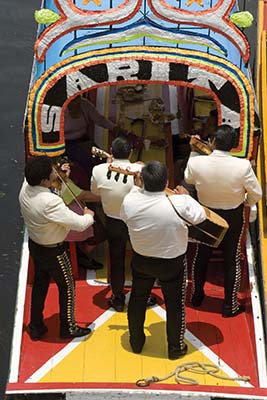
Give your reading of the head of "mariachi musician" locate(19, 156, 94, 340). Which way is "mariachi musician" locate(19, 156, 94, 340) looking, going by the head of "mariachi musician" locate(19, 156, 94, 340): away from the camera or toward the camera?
away from the camera

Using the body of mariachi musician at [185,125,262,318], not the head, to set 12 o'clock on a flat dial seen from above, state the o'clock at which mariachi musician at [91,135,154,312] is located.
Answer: mariachi musician at [91,135,154,312] is roughly at 9 o'clock from mariachi musician at [185,125,262,318].

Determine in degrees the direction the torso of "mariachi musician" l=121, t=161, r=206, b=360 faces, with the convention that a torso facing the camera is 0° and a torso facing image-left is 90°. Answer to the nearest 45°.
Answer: approximately 180°

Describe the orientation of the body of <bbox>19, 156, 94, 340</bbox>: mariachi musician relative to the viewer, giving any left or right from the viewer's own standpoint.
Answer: facing away from the viewer and to the right of the viewer

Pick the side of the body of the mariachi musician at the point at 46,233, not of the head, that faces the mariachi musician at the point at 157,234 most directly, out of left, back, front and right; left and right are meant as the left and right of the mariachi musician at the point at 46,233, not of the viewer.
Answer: right

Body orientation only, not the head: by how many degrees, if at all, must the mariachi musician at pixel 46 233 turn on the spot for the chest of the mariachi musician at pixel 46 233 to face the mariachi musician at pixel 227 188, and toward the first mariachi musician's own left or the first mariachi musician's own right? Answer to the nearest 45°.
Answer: approximately 45° to the first mariachi musician's own right

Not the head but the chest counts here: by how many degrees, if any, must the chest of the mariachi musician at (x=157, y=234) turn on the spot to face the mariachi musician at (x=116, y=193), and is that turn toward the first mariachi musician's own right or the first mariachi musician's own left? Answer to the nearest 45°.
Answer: approximately 45° to the first mariachi musician's own left

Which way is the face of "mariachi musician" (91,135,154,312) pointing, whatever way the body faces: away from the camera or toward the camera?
away from the camera

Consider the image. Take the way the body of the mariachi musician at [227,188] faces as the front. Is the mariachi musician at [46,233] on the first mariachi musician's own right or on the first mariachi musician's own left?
on the first mariachi musician's own left

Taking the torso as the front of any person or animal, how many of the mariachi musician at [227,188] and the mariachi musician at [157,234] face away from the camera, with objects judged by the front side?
2

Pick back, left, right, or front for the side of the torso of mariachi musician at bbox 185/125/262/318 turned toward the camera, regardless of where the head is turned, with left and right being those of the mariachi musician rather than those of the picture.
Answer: back

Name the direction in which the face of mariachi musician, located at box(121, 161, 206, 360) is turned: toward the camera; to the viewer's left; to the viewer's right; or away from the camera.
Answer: away from the camera

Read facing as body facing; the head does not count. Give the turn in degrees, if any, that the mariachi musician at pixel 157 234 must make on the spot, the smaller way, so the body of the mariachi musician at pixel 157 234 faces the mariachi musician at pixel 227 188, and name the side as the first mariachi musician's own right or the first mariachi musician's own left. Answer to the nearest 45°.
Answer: approximately 45° to the first mariachi musician's own right
